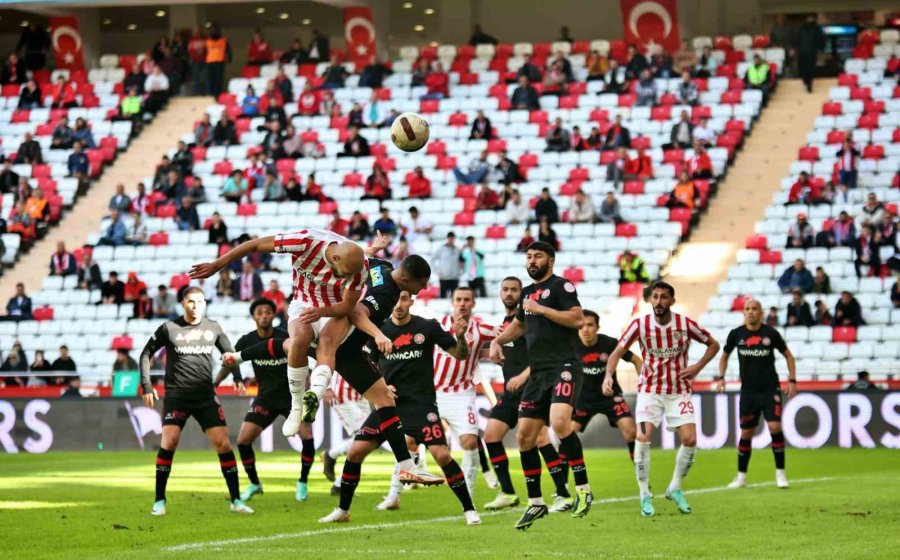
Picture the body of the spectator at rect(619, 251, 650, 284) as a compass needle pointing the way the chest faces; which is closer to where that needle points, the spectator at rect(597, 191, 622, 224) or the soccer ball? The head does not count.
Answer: the soccer ball

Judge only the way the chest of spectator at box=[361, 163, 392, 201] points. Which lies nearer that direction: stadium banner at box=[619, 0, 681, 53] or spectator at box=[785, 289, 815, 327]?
the spectator

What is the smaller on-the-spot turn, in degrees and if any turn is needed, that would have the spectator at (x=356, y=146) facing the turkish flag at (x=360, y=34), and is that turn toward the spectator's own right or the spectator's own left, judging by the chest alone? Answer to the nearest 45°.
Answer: approximately 180°

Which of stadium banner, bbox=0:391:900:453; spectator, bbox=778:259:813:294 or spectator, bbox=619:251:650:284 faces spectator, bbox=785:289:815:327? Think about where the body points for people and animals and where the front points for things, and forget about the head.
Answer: spectator, bbox=778:259:813:294

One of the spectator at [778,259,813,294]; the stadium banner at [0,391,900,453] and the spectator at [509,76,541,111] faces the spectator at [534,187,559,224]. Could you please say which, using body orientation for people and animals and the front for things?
the spectator at [509,76,541,111]

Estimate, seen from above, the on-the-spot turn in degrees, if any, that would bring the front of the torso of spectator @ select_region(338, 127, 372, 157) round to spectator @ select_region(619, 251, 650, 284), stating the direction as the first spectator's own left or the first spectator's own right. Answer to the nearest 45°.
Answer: approximately 45° to the first spectator's own left

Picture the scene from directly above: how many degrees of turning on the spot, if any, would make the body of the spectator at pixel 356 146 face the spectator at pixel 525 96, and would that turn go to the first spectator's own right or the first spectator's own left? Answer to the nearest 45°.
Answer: approximately 90° to the first spectator's own left

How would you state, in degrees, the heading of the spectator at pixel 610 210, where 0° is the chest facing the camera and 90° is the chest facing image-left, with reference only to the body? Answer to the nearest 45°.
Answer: approximately 0°

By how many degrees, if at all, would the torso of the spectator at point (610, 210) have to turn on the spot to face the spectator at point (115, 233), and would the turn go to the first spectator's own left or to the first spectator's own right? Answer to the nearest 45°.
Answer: approximately 90° to the first spectator's own right

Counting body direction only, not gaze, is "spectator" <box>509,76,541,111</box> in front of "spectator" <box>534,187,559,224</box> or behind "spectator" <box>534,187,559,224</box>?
behind

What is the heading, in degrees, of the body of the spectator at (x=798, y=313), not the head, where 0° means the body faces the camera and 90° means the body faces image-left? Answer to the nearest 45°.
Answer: approximately 45°

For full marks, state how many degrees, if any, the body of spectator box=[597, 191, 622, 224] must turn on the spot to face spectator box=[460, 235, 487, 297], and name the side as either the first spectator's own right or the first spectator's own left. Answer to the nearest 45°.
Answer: approximately 45° to the first spectator's own right
